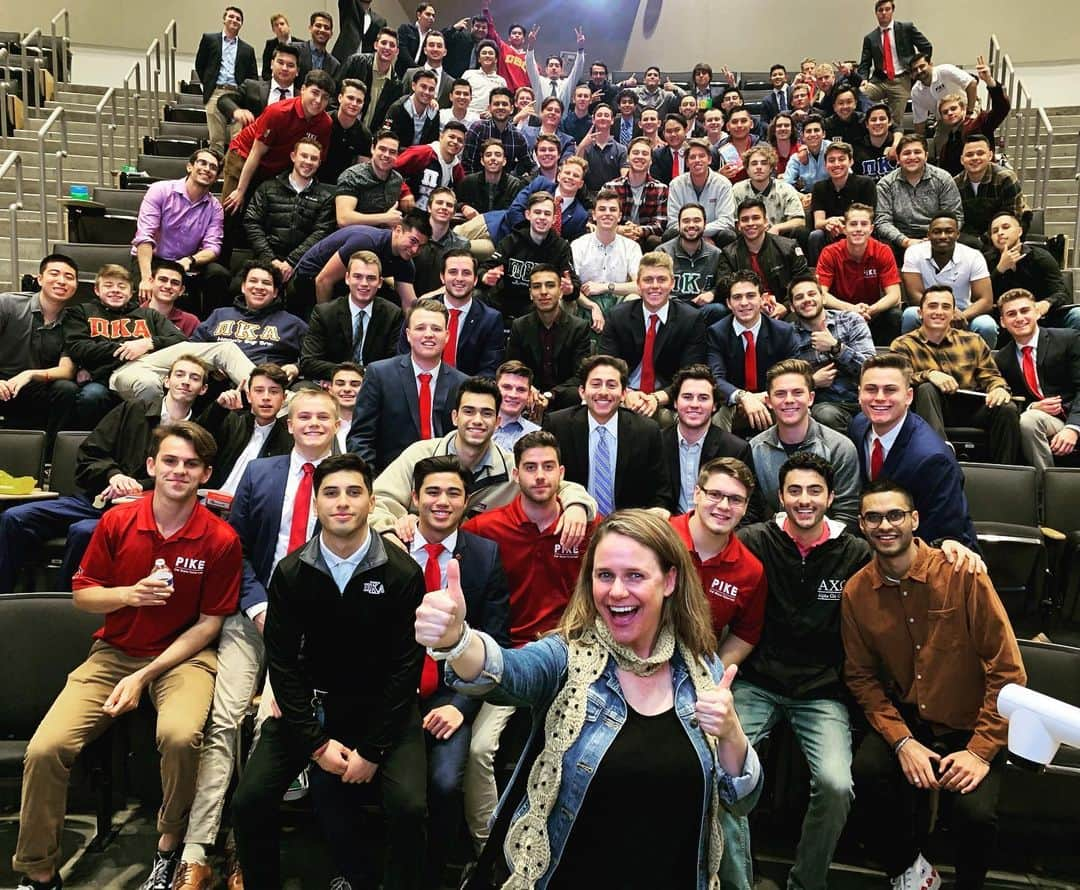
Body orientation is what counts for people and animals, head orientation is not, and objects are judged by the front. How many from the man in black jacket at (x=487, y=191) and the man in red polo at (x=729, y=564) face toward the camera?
2

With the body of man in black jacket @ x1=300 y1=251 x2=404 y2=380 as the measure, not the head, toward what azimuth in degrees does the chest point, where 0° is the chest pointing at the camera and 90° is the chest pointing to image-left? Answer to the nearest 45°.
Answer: approximately 0°

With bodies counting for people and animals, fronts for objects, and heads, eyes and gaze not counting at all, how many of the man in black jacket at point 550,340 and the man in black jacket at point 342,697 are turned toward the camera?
2

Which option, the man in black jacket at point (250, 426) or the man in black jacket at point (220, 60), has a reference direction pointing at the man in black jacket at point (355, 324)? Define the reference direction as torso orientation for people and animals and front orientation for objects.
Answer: the man in black jacket at point (220, 60)

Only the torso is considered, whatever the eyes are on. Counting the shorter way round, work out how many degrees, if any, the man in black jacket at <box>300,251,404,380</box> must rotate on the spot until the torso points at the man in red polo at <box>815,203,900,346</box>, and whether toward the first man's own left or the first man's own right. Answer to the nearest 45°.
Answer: approximately 90° to the first man's own left

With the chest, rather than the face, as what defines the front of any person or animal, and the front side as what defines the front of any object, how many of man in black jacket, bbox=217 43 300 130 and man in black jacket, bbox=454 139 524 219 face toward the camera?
2

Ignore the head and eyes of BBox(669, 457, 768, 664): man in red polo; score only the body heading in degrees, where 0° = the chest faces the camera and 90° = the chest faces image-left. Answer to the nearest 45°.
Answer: approximately 0°

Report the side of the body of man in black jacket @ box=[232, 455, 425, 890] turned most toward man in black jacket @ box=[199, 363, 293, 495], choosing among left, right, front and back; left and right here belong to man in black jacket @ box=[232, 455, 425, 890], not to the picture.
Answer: back

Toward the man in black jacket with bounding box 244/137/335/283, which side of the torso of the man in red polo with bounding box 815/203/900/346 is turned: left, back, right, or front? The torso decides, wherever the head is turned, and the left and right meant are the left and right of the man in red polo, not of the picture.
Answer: right

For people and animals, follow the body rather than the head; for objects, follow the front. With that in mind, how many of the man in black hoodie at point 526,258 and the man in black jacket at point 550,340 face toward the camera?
2
